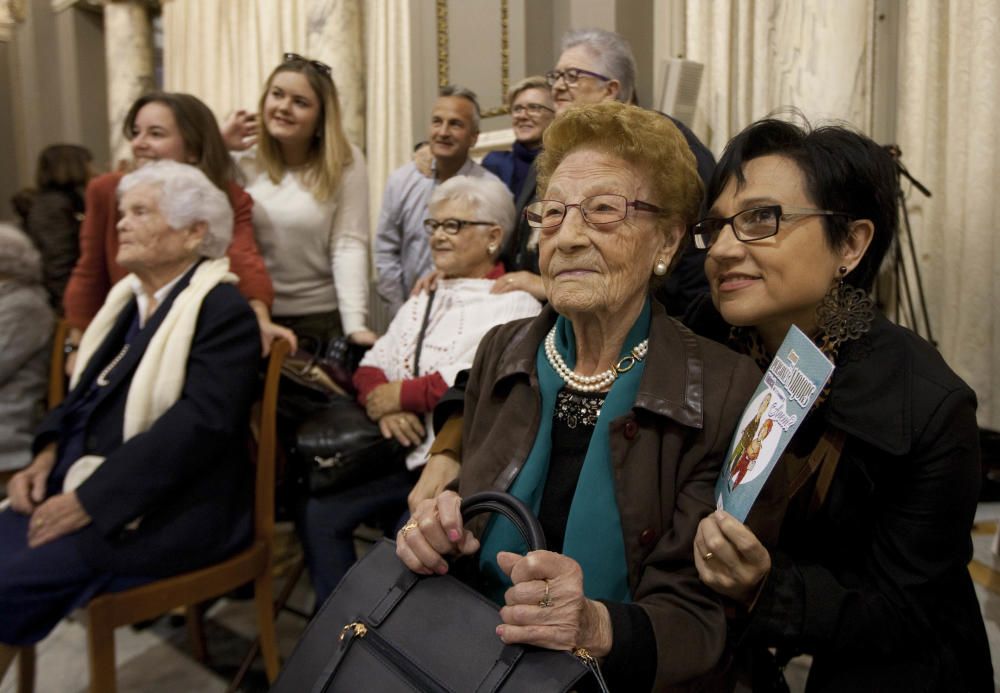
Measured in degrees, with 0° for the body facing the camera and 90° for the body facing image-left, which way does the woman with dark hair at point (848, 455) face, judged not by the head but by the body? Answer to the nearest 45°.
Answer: approximately 45°

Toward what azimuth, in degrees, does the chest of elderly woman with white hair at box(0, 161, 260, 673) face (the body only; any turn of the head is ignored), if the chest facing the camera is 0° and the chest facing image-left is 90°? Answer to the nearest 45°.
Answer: approximately 45°

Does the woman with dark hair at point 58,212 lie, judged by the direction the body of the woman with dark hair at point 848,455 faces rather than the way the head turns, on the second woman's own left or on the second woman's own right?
on the second woman's own right

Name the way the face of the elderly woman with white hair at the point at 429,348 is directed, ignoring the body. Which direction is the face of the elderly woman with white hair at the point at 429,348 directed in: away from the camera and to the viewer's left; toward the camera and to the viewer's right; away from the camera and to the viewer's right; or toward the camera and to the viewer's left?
toward the camera and to the viewer's left

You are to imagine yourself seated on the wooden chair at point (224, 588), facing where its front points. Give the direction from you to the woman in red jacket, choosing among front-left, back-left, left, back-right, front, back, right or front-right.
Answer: back-right

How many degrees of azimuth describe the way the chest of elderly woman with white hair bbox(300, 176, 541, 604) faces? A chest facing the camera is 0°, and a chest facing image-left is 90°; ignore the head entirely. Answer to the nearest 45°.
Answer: approximately 45°

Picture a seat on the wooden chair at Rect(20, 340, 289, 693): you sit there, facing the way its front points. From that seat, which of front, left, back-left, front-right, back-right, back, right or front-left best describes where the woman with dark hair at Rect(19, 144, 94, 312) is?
back-right

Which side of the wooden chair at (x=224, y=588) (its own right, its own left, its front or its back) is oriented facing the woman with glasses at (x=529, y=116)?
back

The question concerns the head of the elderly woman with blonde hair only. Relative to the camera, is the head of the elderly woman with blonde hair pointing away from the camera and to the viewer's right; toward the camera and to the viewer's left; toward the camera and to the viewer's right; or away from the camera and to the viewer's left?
toward the camera and to the viewer's left
